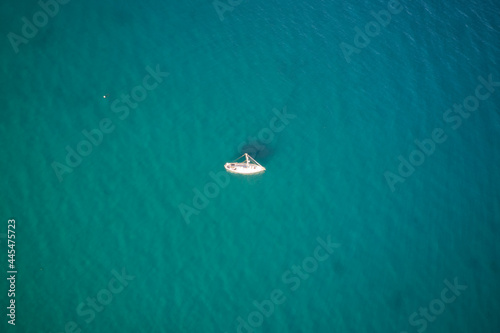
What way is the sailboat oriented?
to the viewer's right
